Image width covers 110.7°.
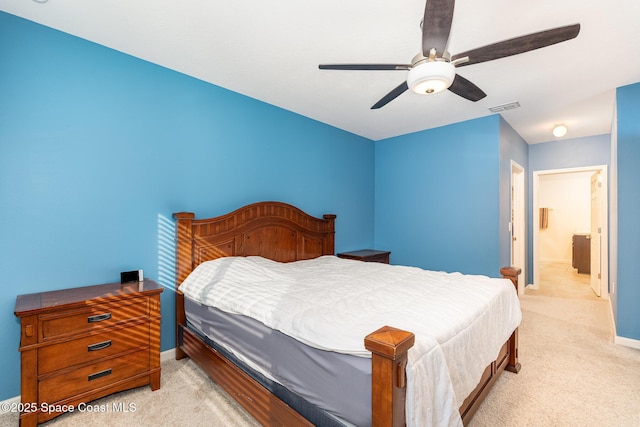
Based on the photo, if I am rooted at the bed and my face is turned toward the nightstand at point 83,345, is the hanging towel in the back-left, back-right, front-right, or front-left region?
back-right

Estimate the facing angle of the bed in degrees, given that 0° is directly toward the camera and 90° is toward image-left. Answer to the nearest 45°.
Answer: approximately 315°

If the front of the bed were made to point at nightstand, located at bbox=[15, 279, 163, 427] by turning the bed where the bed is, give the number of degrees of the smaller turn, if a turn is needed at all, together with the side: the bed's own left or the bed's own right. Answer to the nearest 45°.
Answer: approximately 135° to the bed's own right

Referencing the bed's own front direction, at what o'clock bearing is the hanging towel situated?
The hanging towel is roughly at 9 o'clock from the bed.
